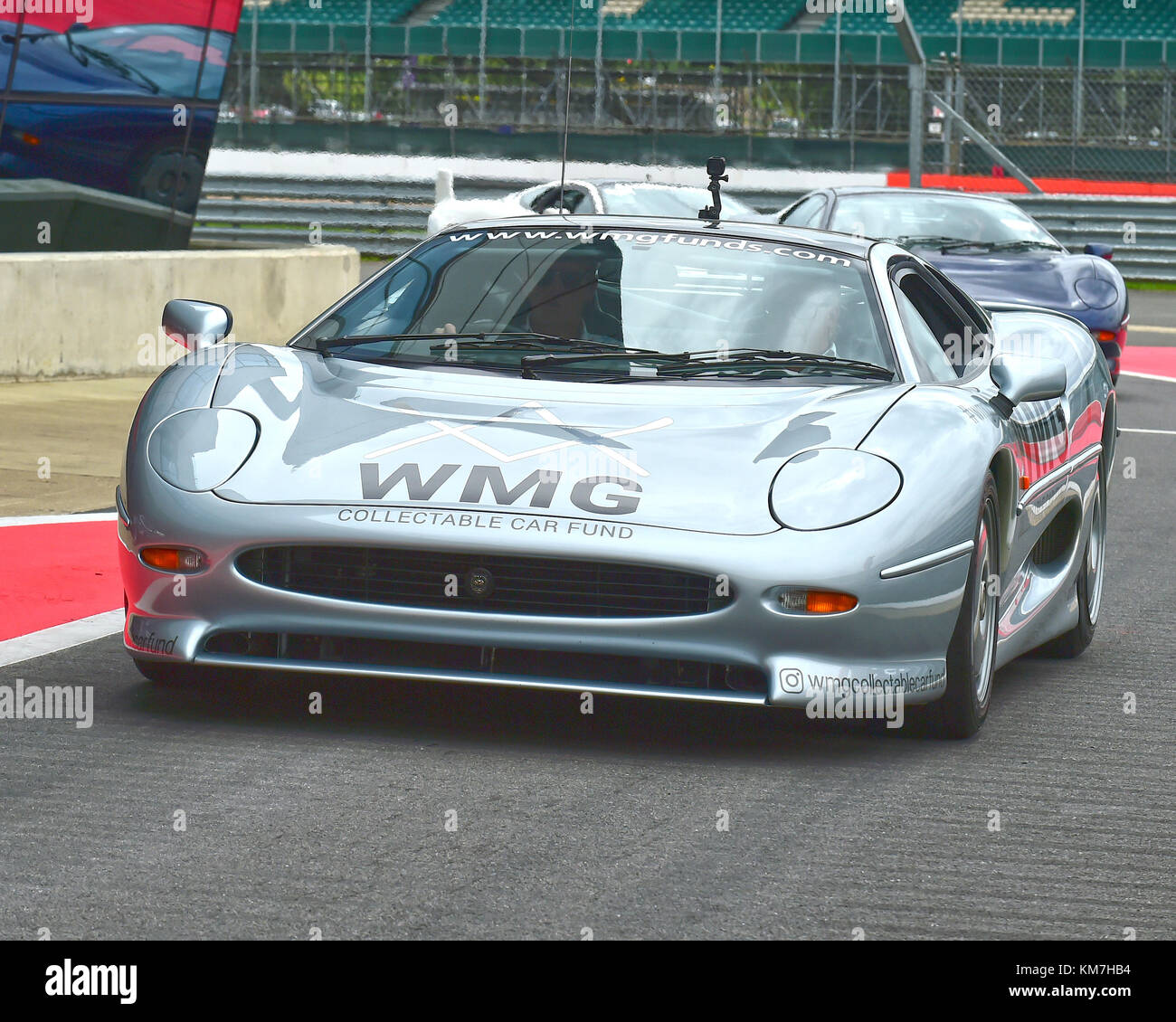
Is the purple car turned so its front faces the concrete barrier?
no

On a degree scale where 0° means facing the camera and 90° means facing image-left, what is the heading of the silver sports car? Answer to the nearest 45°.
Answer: approximately 45°

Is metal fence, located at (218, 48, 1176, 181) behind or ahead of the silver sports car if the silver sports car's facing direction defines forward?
behind

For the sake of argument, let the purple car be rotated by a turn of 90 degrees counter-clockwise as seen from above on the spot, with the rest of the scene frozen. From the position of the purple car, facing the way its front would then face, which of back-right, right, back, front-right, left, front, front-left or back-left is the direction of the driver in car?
back-right

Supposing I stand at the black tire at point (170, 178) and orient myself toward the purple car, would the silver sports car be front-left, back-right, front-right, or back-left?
front-right

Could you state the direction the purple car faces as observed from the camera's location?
facing the viewer and to the right of the viewer

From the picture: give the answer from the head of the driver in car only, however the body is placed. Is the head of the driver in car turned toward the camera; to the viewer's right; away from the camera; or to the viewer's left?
toward the camera

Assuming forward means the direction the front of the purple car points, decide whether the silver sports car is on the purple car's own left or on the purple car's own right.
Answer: on the purple car's own right

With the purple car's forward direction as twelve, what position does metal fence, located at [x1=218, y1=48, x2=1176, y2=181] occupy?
The metal fence is roughly at 7 o'clock from the purple car.

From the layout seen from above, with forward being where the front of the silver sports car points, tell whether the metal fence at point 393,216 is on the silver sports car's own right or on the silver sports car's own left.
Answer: on the silver sports car's own right

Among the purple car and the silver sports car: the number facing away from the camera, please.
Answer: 0

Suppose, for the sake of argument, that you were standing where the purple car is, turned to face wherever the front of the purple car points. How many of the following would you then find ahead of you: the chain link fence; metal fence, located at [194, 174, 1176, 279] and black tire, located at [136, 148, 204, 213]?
0
